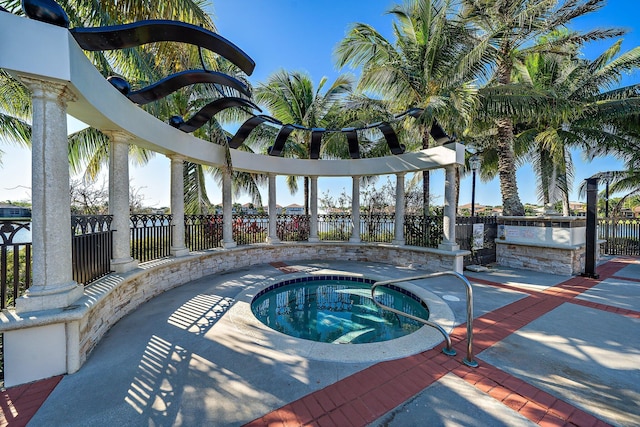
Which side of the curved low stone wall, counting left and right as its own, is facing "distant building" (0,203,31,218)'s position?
back

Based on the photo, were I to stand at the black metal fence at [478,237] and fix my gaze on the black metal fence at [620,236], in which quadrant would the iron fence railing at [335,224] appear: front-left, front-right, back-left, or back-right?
back-left
